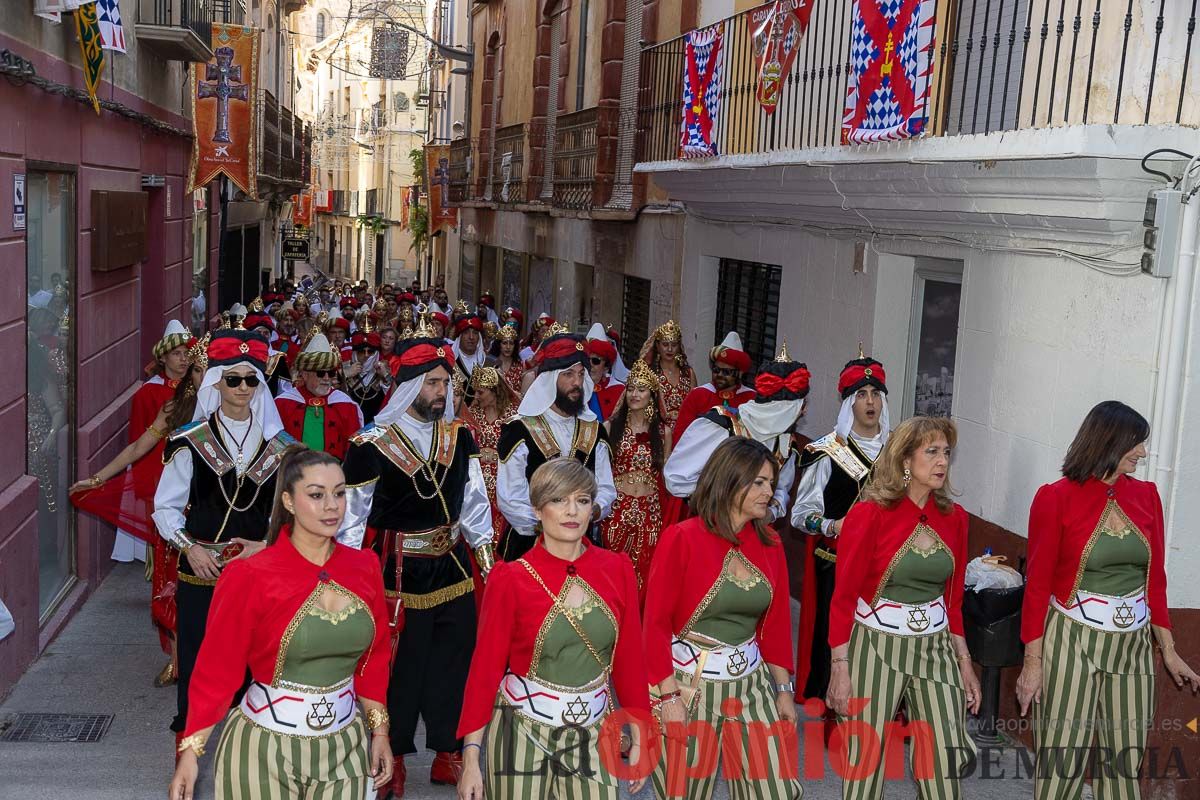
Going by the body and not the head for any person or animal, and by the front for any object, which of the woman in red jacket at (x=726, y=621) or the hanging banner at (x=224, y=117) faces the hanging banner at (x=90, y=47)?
the hanging banner at (x=224, y=117)

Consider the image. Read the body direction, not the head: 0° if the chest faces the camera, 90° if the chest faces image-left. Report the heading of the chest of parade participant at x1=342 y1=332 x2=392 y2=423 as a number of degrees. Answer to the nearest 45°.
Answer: approximately 0°

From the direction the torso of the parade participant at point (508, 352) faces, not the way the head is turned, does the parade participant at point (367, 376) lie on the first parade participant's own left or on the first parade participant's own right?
on the first parade participant's own right

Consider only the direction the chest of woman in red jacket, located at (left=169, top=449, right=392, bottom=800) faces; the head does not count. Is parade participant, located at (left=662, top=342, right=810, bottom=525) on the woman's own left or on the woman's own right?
on the woman's own left

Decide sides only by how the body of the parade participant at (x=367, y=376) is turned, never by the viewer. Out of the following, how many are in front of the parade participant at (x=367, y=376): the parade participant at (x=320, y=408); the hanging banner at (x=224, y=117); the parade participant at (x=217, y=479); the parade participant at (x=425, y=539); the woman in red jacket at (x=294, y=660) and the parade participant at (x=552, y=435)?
5

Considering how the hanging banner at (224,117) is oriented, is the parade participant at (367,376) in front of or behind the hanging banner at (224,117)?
in front

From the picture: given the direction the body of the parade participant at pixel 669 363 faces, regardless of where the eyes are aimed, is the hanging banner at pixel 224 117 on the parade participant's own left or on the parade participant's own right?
on the parade participant's own right

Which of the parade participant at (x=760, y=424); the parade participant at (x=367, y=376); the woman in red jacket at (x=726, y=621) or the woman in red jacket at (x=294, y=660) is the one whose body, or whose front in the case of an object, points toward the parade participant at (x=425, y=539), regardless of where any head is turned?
the parade participant at (x=367, y=376)

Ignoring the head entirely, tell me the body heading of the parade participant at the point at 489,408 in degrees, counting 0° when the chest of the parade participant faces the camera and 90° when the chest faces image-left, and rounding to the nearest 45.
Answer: approximately 0°
